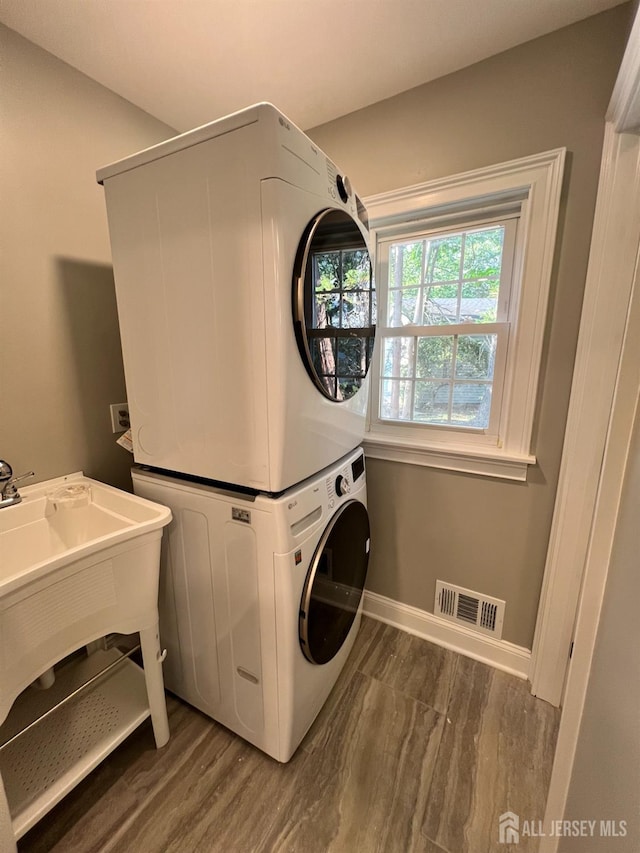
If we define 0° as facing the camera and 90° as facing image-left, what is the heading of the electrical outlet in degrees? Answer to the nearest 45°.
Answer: approximately 315°

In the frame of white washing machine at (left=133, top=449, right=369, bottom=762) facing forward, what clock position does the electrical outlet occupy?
The electrical outlet is roughly at 6 o'clock from the white washing machine.

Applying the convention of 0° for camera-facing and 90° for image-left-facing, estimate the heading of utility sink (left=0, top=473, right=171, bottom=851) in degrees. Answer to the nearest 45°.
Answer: approximately 315°

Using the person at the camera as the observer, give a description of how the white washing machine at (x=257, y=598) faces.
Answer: facing the viewer and to the right of the viewer

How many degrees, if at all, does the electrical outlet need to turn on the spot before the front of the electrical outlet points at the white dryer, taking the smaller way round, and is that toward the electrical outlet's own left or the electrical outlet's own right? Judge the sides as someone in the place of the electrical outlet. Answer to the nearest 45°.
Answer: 0° — it already faces it

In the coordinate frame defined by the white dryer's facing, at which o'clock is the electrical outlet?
The electrical outlet is roughly at 6 o'clock from the white dryer.

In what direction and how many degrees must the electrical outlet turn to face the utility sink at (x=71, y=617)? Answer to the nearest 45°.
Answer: approximately 45° to its right
